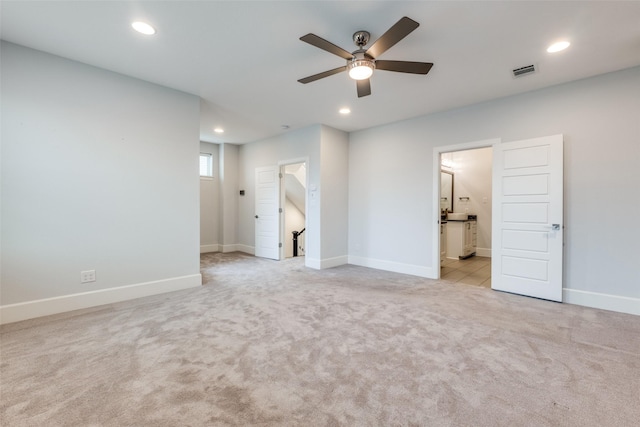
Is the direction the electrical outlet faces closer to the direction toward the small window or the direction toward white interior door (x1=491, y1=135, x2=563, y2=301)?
the white interior door

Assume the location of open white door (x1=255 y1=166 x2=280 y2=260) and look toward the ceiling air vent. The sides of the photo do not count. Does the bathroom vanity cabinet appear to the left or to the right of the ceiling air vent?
left

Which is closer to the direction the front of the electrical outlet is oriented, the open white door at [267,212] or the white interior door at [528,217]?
the white interior door

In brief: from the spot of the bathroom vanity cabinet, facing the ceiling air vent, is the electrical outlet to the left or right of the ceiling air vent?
right

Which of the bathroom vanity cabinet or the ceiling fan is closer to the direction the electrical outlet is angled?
the ceiling fan

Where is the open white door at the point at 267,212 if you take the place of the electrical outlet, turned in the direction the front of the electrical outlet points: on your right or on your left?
on your left

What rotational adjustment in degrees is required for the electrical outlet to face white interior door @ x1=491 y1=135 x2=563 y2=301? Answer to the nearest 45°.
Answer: approximately 45° to its left

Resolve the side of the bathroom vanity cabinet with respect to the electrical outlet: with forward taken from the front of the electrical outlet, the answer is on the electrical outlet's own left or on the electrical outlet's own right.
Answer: on the electrical outlet's own left

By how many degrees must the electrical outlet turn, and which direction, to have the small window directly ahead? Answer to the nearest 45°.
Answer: approximately 135° to its left
